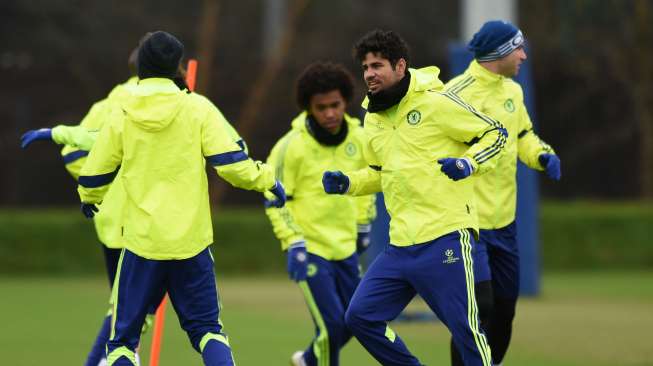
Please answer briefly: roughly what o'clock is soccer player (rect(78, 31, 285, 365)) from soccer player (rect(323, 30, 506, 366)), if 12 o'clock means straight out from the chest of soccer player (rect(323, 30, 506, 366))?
soccer player (rect(78, 31, 285, 365)) is roughly at 1 o'clock from soccer player (rect(323, 30, 506, 366)).

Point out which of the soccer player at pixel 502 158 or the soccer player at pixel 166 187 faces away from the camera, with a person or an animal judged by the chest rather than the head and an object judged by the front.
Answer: the soccer player at pixel 166 187

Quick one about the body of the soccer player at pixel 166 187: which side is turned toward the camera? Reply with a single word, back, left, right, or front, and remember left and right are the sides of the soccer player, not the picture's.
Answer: back

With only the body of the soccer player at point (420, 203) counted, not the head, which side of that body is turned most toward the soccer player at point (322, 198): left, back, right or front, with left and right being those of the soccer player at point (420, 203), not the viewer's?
right

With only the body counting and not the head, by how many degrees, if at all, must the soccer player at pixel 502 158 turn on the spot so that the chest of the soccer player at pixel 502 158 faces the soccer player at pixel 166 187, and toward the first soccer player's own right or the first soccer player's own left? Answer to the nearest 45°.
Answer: approximately 90° to the first soccer player's own right

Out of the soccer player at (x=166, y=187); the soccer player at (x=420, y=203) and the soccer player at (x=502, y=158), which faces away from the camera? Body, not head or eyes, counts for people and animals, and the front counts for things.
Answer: the soccer player at (x=166, y=187)
